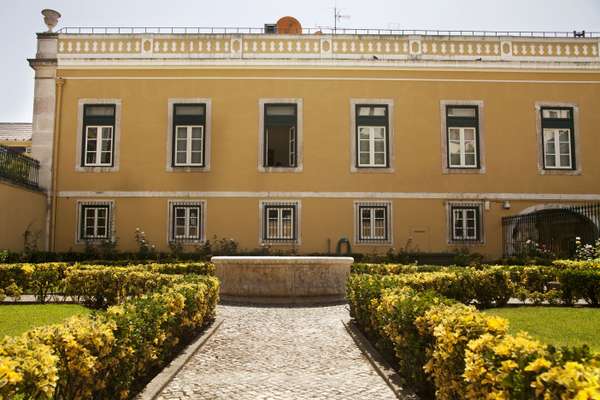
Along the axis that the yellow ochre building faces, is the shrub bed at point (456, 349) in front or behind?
in front

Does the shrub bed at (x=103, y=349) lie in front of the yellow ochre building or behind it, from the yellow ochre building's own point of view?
in front

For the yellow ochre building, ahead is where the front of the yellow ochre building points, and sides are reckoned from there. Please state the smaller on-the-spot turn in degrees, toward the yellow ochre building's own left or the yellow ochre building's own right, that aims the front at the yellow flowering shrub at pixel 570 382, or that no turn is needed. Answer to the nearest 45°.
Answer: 0° — it already faces it

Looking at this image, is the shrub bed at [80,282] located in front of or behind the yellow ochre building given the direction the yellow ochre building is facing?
in front

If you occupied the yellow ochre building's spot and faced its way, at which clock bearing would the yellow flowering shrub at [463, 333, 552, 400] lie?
The yellow flowering shrub is roughly at 12 o'clock from the yellow ochre building.

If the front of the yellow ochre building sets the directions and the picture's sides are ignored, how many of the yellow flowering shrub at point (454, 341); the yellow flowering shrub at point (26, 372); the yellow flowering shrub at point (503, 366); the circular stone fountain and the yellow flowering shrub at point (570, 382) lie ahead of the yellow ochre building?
5

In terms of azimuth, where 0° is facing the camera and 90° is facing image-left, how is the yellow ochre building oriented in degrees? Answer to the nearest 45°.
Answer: approximately 0°

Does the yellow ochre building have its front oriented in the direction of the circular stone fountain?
yes
